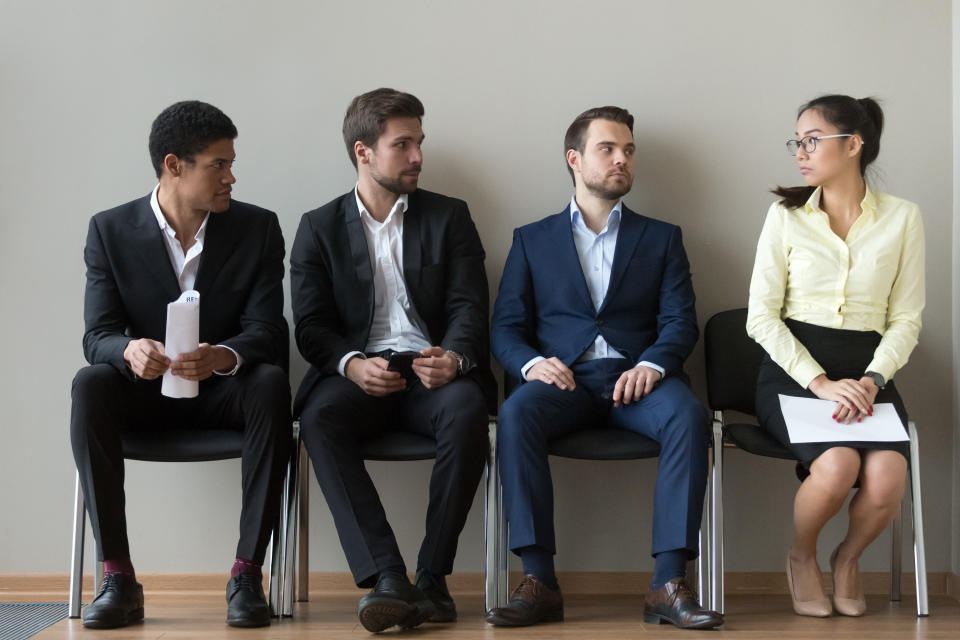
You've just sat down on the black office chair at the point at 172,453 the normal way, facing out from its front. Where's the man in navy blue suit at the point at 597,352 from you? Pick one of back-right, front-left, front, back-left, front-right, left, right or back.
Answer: left

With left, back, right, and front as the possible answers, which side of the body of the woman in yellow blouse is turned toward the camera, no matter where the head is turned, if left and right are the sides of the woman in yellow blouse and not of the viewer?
front

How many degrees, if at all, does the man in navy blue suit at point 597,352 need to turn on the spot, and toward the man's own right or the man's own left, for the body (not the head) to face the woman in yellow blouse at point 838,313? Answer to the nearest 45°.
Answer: approximately 90° to the man's own left

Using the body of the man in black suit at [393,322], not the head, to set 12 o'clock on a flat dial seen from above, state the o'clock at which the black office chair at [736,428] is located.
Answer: The black office chair is roughly at 9 o'clock from the man in black suit.

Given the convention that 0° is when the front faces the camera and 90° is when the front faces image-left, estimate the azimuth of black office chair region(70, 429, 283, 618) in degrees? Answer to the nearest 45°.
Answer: approximately 0°

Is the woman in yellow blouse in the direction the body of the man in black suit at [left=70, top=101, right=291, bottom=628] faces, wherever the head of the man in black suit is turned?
no

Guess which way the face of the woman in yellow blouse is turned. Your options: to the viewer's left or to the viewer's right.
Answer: to the viewer's left

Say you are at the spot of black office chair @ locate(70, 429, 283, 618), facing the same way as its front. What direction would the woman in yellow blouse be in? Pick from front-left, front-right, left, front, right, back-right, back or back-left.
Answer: left

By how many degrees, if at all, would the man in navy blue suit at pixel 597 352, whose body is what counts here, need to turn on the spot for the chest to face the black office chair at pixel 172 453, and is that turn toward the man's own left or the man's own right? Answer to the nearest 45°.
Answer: approximately 90° to the man's own right

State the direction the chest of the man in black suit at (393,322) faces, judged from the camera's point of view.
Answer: toward the camera

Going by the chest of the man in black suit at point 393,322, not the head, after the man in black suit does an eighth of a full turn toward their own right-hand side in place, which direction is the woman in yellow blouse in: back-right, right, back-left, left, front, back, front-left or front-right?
back-left

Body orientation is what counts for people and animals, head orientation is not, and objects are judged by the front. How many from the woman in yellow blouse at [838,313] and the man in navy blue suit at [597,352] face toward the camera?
2

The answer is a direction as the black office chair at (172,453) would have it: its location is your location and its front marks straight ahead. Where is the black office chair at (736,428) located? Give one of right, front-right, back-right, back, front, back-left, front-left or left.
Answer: left

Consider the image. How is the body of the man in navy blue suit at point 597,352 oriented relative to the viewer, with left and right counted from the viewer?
facing the viewer
